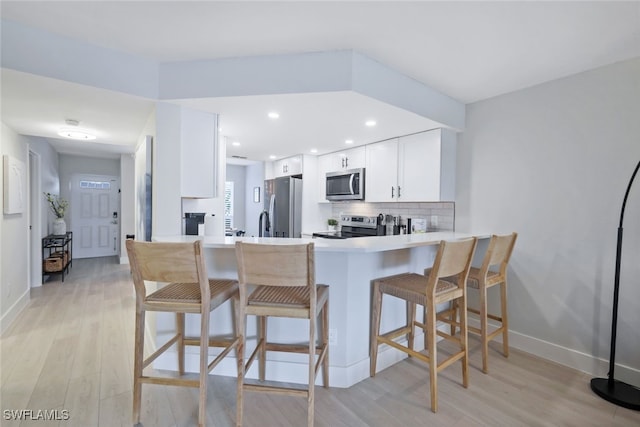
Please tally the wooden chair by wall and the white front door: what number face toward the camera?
1

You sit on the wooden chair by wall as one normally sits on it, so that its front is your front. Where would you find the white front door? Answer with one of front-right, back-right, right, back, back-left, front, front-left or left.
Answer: front-left

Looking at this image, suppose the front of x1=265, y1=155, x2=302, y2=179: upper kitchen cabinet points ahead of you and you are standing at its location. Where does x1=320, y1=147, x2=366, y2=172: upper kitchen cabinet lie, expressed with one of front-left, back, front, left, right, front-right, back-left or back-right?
left

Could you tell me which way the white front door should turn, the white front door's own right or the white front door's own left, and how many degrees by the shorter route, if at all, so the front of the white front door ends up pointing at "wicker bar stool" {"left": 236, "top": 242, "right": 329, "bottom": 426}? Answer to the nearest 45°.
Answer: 0° — it already faces it

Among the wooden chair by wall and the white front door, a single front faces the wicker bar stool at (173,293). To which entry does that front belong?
the white front door

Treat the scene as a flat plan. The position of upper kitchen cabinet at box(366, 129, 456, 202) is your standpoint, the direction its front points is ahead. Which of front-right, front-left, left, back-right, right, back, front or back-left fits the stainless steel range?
right

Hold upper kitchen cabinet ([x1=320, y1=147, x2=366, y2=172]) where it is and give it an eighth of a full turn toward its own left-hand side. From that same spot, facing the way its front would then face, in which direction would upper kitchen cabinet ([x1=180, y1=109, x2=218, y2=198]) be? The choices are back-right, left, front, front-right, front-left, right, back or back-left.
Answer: front-right

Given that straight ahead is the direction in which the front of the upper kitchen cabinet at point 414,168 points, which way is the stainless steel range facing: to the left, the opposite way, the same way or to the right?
the same way

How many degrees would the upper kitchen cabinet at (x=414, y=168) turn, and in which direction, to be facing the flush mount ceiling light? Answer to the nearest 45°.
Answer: approximately 45° to its right

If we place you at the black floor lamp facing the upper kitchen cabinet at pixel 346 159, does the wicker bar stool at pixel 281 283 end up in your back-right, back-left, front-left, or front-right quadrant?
front-left

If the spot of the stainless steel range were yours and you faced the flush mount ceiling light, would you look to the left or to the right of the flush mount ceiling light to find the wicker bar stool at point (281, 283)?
left

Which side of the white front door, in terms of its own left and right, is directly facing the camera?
front

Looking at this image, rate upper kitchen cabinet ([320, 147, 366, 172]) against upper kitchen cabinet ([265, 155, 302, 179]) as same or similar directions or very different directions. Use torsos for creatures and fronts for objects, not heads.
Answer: same or similar directions

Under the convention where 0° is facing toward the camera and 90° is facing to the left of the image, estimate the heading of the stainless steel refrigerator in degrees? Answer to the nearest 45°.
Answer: approximately 45°

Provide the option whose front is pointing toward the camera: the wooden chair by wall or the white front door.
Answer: the white front door

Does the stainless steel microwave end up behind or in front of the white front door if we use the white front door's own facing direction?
in front

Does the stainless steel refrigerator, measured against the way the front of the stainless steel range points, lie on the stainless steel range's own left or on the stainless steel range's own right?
on the stainless steel range's own right

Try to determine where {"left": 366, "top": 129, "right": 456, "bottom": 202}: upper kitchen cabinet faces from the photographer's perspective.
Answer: facing the viewer and to the left of the viewer

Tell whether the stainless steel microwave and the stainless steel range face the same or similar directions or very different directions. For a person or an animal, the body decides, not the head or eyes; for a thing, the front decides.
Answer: same or similar directions
